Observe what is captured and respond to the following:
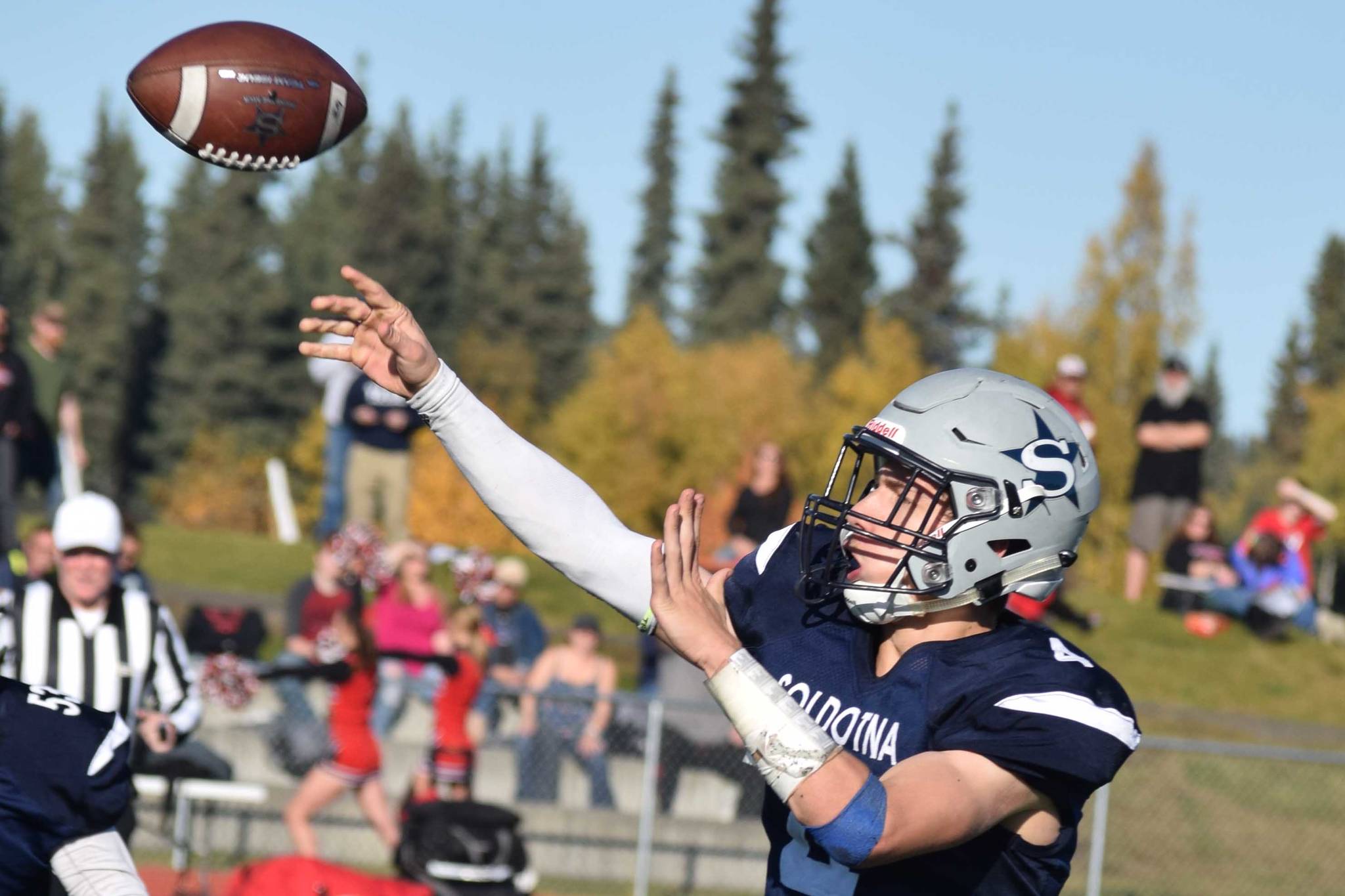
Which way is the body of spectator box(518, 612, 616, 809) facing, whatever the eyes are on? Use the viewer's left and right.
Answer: facing the viewer

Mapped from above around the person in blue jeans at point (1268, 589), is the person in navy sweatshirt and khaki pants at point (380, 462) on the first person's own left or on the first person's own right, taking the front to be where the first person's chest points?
on the first person's own right

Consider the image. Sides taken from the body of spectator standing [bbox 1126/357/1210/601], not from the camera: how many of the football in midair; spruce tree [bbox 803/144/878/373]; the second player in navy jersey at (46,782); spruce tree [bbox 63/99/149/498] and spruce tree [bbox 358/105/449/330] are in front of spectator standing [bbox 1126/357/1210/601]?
2

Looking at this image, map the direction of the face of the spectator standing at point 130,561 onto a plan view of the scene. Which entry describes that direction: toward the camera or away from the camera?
toward the camera

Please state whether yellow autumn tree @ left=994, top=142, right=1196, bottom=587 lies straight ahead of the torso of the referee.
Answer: no

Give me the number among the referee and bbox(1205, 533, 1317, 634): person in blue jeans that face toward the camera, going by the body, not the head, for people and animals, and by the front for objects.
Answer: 2

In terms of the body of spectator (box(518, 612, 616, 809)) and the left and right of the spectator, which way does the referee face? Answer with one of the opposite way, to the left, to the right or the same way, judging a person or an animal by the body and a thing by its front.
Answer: the same way

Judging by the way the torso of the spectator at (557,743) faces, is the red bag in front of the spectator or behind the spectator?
in front

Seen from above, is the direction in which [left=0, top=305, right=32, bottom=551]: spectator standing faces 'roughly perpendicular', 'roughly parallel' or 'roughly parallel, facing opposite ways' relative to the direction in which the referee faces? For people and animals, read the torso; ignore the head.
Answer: roughly parallel

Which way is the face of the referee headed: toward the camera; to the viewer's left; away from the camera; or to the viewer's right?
toward the camera

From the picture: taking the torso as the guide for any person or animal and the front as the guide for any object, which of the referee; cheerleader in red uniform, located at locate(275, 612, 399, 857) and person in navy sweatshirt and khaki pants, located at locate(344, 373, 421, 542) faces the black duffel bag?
the person in navy sweatshirt and khaki pants

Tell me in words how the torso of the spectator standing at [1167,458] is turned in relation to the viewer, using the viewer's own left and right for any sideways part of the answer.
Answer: facing the viewer

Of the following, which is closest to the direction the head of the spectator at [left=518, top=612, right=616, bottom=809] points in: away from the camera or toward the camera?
toward the camera

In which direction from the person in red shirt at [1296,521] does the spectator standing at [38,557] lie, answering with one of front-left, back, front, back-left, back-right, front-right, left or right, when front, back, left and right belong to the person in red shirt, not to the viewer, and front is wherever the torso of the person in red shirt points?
front-right

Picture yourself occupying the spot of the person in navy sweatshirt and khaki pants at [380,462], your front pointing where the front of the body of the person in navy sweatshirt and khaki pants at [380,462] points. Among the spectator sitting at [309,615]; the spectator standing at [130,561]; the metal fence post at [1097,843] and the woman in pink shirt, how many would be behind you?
0

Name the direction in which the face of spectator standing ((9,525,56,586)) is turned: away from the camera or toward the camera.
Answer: toward the camera

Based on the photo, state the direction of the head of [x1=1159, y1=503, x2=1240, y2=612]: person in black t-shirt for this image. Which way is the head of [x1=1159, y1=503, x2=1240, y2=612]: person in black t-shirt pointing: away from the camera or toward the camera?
toward the camera

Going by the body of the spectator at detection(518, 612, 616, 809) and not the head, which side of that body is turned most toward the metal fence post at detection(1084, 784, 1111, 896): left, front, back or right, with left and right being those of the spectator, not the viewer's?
left

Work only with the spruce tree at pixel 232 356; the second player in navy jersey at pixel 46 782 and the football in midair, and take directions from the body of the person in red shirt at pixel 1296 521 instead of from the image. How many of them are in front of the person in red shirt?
2

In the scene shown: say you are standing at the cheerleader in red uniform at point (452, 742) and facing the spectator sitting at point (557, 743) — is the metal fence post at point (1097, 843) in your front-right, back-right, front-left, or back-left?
front-right

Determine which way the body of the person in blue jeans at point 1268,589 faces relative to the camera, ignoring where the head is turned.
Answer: toward the camera
